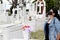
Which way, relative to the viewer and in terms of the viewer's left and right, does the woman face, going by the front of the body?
facing the viewer and to the left of the viewer
